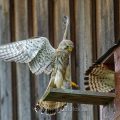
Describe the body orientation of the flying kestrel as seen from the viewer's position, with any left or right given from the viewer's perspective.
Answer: facing the viewer and to the right of the viewer

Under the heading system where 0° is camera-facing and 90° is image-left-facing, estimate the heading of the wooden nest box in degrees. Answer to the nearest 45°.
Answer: approximately 90°

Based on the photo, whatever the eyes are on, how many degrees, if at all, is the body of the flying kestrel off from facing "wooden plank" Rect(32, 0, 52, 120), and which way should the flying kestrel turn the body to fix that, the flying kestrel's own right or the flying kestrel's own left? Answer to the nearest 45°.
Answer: approximately 135° to the flying kestrel's own left

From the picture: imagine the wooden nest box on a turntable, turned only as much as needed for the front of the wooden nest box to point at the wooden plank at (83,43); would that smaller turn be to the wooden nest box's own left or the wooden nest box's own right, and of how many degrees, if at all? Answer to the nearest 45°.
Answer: approximately 90° to the wooden nest box's own right
